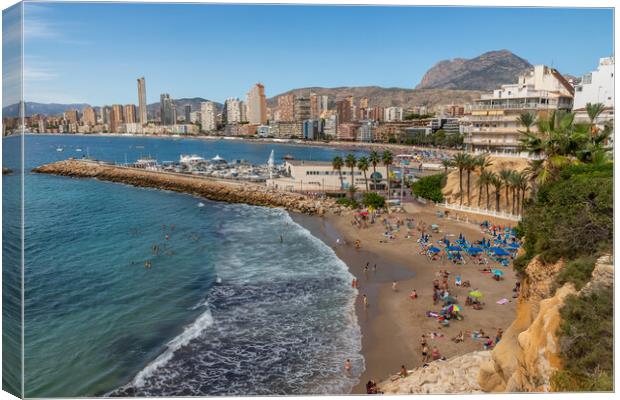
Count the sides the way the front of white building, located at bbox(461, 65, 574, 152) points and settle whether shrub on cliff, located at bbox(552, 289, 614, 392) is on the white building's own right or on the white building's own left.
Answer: on the white building's own left

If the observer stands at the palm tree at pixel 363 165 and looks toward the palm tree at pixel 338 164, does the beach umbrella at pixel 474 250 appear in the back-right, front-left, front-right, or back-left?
back-left

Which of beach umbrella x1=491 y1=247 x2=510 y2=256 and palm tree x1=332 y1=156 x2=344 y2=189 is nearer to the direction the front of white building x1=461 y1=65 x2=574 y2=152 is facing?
the beach umbrella

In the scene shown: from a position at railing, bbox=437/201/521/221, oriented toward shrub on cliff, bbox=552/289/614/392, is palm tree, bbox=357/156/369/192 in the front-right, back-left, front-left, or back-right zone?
back-right

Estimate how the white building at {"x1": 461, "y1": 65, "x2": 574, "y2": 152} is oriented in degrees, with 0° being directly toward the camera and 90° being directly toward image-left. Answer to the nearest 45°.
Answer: approximately 45°

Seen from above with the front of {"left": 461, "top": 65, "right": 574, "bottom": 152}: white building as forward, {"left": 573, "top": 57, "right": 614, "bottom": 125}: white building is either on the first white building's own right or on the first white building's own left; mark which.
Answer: on the first white building's own left

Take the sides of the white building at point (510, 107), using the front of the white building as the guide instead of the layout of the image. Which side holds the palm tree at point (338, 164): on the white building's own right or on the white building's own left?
on the white building's own right
